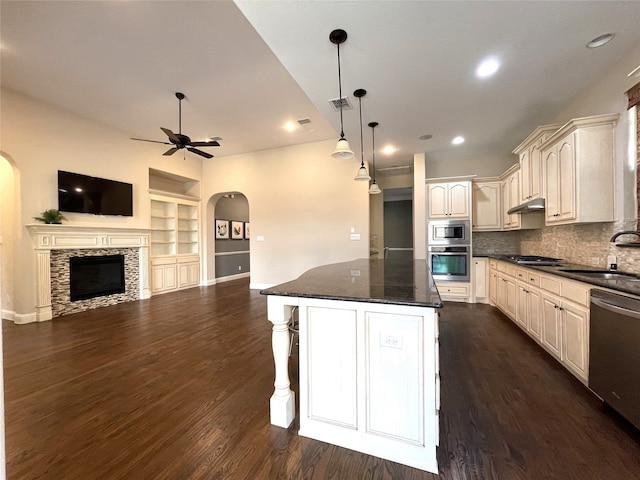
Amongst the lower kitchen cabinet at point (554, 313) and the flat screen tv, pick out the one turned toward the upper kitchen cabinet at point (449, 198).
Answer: the flat screen tv

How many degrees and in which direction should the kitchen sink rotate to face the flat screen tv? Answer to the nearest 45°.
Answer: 0° — it already faces it

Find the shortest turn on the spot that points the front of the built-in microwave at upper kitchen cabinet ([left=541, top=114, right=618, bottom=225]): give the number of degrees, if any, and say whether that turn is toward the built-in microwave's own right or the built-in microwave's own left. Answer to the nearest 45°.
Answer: approximately 45° to the built-in microwave's own left

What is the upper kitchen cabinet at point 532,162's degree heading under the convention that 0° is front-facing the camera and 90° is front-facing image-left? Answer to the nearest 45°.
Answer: approximately 45°

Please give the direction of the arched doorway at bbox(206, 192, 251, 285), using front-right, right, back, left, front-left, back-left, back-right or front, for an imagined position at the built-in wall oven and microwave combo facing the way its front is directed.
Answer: right

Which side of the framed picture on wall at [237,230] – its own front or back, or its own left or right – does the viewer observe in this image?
front

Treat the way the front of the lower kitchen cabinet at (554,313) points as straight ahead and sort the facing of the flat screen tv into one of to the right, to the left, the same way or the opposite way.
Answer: the opposite way

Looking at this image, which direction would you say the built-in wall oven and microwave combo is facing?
toward the camera

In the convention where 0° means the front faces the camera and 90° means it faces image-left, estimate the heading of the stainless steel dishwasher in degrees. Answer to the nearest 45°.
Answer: approximately 45°

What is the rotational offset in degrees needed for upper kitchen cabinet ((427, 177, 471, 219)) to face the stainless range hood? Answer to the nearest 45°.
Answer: approximately 45° to its left

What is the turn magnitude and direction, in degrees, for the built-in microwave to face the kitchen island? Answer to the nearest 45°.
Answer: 0° — it already faces it

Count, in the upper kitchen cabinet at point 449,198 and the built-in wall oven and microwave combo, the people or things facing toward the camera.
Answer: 2

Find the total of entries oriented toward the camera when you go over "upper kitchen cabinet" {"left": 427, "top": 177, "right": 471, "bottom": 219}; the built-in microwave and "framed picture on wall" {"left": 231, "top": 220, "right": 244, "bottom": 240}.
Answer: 3

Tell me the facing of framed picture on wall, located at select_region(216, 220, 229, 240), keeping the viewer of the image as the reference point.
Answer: facing the viewer

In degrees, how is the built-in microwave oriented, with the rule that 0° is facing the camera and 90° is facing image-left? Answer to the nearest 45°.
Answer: approximately 0°

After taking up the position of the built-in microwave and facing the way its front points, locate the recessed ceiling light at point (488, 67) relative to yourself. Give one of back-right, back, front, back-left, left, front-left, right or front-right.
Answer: front

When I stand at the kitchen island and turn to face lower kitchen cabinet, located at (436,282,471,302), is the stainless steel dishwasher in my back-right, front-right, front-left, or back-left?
front-right

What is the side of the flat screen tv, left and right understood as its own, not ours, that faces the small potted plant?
right

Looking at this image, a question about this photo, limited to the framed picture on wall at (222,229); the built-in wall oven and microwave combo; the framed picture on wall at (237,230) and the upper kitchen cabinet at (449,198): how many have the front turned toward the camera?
4

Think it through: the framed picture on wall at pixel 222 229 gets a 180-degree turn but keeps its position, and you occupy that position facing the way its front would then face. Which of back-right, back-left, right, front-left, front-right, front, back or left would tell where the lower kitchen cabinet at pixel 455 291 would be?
back-right

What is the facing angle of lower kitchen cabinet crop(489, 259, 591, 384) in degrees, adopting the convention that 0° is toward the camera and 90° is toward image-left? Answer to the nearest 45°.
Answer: approximately 45°
